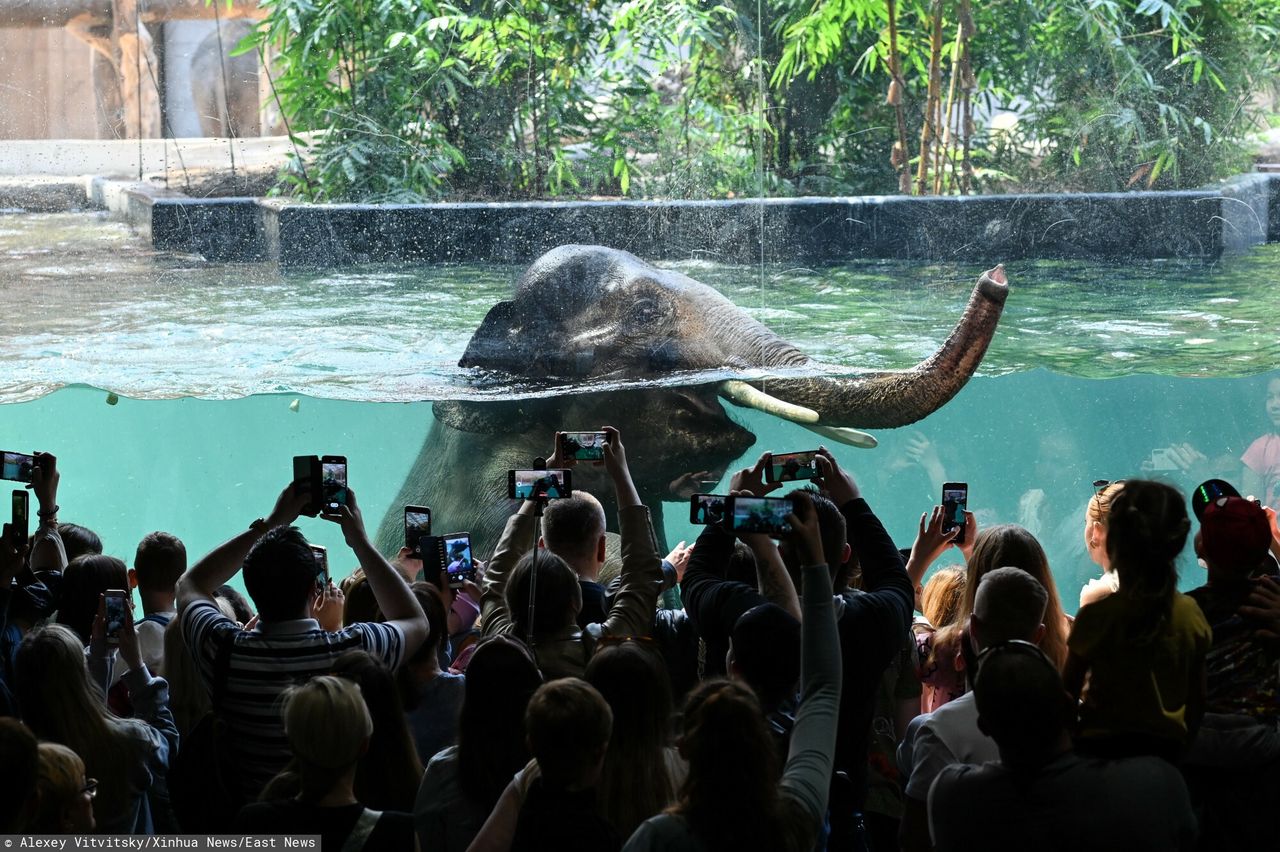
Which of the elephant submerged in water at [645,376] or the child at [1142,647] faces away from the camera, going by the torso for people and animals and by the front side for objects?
the child

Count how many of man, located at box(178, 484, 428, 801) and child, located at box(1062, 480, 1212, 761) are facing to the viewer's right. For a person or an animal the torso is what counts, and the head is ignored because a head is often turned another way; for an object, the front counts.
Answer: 0

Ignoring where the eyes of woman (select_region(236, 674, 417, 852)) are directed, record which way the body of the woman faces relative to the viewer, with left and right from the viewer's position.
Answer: facing away from the viewer

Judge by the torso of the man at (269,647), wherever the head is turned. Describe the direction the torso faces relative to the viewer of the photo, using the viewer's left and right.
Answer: facing away from the viewer

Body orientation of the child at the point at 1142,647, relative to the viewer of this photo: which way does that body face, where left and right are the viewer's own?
facing away from the viewer

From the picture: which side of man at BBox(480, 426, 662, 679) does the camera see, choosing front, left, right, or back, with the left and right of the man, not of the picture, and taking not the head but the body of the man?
back

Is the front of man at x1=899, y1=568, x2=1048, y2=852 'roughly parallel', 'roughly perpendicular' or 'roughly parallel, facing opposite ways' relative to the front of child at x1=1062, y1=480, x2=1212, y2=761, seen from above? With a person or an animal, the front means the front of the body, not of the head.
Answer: roughly parallel

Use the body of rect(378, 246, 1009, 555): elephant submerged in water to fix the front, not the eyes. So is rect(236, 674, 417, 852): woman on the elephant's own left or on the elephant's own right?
on the elephant's own right

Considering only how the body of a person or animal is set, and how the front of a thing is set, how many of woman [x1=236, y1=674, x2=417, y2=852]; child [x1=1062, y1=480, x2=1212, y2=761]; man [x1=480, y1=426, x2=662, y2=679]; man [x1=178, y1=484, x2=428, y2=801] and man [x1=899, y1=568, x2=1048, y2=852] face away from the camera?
5

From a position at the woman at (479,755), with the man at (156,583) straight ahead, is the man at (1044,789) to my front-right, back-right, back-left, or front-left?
back-right
